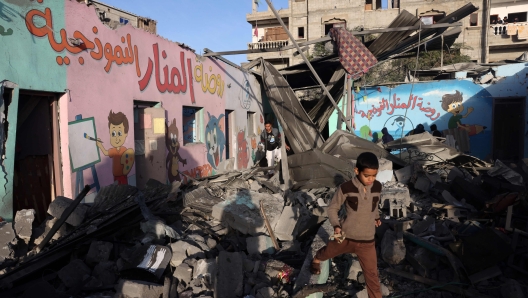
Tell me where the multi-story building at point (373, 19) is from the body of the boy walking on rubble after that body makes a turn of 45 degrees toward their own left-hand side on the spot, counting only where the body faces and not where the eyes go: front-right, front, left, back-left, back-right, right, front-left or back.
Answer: left

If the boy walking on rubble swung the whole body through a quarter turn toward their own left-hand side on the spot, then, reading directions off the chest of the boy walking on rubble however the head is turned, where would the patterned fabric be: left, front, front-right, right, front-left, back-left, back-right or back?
front-left

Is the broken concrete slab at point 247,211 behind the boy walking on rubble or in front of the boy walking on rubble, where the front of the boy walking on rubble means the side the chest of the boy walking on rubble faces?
behind

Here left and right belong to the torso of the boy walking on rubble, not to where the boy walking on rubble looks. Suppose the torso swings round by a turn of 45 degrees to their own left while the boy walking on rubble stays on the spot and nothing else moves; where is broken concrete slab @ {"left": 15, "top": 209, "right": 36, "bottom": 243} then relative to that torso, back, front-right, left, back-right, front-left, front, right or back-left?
back

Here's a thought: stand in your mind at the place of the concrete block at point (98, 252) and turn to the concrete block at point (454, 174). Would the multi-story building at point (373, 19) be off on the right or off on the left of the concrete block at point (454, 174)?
left

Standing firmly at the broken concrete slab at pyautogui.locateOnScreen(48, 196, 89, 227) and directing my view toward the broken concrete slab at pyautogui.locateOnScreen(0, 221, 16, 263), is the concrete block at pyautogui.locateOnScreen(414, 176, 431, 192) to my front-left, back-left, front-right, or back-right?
back-left

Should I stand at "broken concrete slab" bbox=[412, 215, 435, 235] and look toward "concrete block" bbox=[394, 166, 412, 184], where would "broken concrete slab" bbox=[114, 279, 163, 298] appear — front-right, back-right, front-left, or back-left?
back-left

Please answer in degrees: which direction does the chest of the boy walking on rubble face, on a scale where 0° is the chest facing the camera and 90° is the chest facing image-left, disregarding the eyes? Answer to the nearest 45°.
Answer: approximately 315°

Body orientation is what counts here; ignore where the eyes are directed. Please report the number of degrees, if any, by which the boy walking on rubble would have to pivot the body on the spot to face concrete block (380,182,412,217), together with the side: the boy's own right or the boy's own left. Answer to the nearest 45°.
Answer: approximately 135° to the boy's own left

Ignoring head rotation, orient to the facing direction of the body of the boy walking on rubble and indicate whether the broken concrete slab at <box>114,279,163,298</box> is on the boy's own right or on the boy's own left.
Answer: on the boy's own right

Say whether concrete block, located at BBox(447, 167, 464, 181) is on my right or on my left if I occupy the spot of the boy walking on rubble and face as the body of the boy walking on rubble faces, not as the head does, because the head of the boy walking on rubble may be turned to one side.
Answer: on my left

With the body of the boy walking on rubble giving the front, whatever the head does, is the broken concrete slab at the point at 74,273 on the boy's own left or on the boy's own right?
on the boy's own right

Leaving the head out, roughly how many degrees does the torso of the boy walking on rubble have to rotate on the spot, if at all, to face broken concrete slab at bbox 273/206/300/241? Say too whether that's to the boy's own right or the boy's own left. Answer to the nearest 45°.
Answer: approximately 180°

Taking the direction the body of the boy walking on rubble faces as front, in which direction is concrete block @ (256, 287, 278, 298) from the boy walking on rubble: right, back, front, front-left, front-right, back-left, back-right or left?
back-right

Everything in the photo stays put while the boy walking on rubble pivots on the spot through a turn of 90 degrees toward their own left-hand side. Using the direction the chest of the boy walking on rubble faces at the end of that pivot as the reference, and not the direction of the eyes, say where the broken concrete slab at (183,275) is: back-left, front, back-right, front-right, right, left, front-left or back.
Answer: back-left
